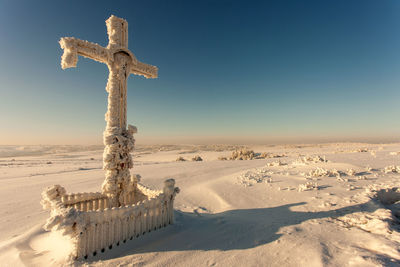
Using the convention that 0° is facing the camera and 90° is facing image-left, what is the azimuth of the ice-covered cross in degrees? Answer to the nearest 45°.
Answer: approximately 315°
